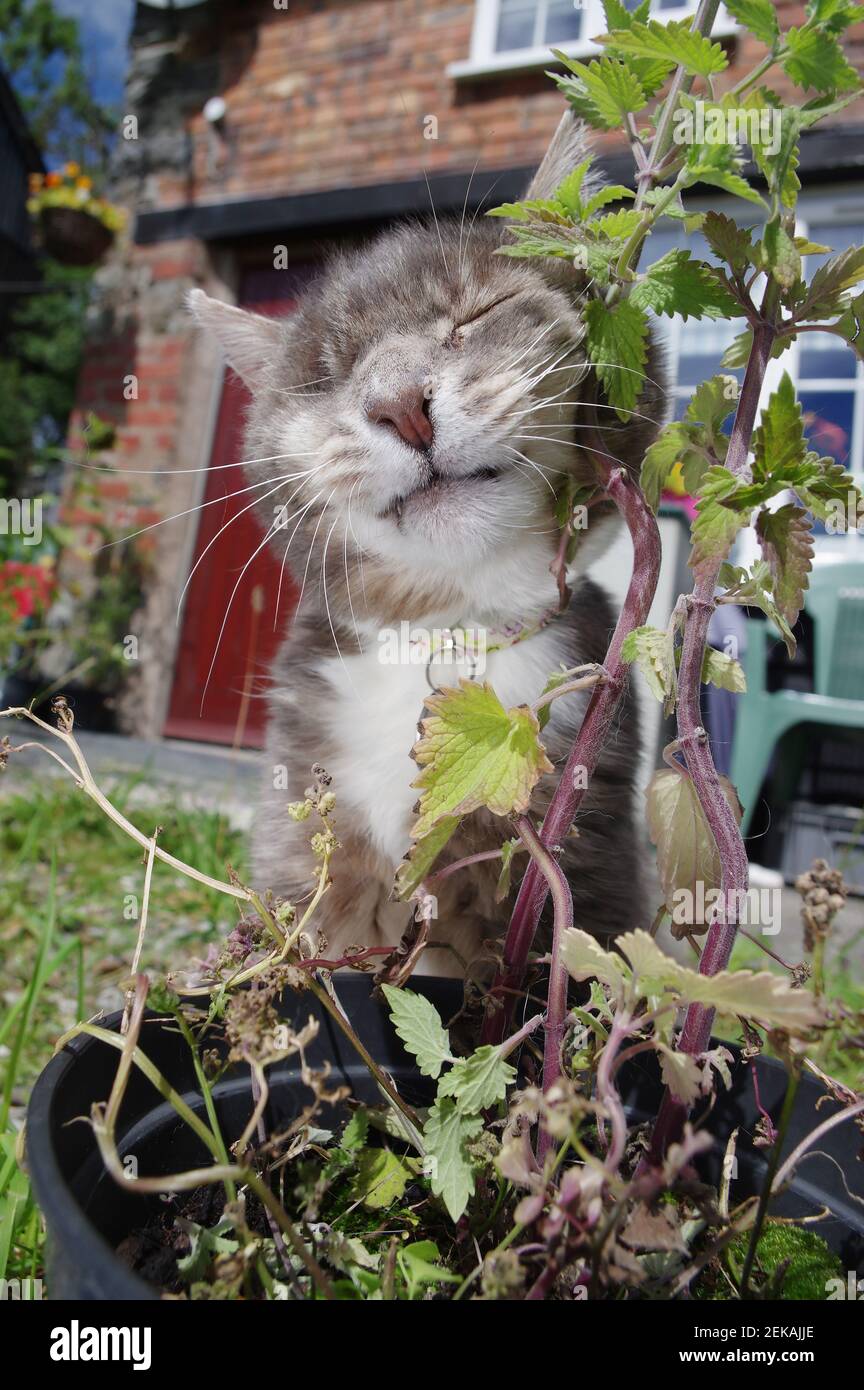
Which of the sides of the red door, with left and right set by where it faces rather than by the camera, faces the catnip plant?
front

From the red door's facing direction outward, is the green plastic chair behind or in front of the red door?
in front

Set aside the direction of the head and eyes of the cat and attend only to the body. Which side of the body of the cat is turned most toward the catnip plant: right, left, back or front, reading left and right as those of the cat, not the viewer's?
front

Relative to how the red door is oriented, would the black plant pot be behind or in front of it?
in front

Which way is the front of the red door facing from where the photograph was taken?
facing the viewer

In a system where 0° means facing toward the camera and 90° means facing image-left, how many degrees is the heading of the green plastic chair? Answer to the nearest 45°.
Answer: approximately 45°

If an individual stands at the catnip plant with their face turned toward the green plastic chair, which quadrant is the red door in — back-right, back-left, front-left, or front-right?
front-left

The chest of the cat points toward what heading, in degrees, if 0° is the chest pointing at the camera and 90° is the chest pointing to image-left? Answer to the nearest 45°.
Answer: approximately 0°

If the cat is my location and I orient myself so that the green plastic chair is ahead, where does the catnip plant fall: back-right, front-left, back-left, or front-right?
back-right

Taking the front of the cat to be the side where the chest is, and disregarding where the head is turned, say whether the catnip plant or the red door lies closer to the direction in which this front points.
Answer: the catnip plant

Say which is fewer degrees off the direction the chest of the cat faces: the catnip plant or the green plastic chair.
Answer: the catnip plant

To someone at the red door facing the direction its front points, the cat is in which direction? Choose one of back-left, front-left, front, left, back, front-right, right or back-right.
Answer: front

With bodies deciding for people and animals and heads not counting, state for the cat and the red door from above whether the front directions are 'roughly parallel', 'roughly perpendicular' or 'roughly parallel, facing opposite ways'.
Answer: roughly parallel

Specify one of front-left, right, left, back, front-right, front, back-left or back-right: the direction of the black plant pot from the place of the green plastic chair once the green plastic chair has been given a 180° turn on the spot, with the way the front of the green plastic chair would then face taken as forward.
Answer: back-right
